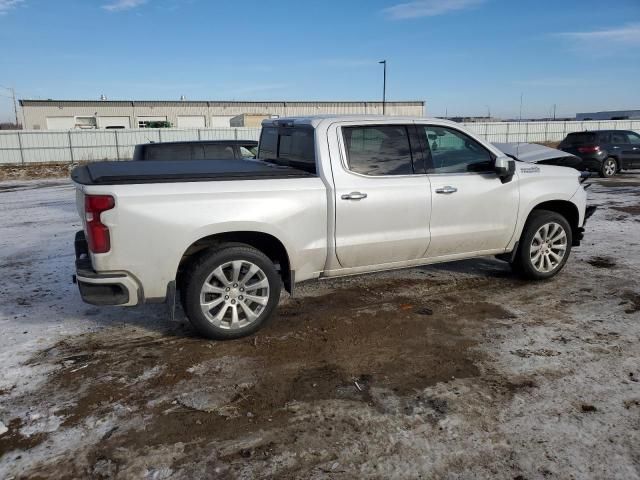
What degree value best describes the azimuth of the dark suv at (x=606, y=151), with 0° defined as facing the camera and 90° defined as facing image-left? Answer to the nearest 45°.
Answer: approximately 225°

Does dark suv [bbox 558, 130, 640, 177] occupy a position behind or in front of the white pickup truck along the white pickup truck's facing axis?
in front

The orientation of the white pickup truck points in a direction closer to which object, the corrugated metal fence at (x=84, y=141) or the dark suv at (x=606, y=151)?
the dark suv

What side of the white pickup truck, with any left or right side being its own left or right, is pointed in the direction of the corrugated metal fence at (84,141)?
left

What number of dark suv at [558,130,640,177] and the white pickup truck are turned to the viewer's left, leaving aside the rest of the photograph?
0

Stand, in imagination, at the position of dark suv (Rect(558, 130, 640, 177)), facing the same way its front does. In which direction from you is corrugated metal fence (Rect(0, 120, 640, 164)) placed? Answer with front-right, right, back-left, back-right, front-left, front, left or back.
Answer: back-left

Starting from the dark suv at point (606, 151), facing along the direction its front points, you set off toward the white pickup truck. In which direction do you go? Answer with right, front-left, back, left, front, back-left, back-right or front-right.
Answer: back-right

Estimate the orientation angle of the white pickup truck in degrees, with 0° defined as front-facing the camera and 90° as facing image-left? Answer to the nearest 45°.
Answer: approximately 225°
